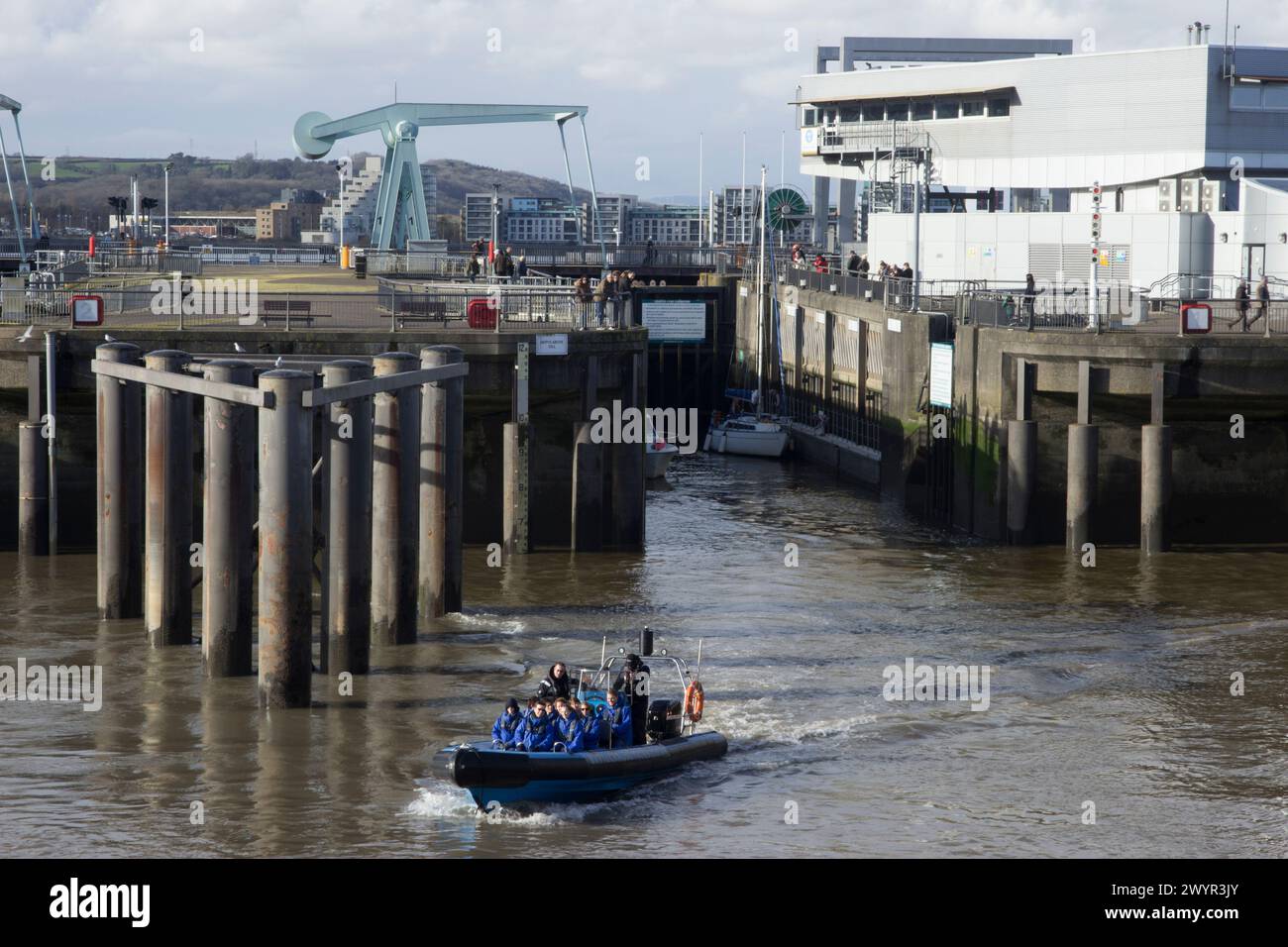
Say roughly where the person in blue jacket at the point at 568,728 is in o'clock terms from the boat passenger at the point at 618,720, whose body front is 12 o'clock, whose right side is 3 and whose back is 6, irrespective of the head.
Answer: The person in blue jacket is roughly at 12 o'clock from the boat passenger.

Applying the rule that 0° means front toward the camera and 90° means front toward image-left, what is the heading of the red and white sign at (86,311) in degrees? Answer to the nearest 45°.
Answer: approximately 0°

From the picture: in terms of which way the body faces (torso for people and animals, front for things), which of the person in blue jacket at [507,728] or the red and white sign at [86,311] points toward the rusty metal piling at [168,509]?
the red and white sign

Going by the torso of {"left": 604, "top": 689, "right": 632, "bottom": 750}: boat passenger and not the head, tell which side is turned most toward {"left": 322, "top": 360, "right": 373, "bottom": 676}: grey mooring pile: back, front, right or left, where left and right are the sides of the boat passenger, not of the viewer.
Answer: right

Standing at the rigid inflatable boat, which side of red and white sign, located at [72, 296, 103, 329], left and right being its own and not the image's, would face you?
front

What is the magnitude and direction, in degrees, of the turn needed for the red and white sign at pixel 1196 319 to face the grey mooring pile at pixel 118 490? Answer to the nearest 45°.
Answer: approximately 45° to its right

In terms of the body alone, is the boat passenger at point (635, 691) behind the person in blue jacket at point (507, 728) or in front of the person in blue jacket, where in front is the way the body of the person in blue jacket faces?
behind

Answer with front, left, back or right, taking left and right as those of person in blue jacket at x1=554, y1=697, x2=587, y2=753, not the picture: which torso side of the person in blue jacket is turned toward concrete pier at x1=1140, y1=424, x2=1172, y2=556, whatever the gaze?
back

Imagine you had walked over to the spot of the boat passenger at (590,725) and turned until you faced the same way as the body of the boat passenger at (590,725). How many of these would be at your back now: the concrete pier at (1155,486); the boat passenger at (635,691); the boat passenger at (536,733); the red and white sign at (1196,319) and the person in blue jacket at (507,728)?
3

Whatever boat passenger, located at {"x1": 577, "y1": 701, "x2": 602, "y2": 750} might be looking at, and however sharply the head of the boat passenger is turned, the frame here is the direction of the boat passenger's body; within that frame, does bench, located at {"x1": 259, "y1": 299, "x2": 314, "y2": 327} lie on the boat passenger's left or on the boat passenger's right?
on the boat passenger's right

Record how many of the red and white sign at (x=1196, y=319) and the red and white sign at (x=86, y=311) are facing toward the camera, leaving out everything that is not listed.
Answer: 2

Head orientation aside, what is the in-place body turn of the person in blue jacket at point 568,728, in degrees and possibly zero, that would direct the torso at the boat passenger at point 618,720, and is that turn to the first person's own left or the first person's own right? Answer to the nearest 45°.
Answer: approximately 180°

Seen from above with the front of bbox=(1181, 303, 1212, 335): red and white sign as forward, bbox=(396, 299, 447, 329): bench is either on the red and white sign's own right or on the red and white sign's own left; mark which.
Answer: on the red and white sign's own right

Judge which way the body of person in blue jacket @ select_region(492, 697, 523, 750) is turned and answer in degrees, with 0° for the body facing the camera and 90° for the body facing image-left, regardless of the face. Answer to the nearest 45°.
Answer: approximately 45°

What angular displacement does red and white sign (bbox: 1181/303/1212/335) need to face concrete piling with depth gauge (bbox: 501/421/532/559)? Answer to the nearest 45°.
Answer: approximately 45° to its right
